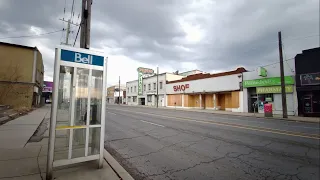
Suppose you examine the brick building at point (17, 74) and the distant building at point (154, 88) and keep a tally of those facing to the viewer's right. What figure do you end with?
1

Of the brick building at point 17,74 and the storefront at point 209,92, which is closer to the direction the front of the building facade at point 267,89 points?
the brick building

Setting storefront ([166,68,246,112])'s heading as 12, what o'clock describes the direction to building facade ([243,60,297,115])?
The building facade is roughly at 9 o'clock from the storefront.

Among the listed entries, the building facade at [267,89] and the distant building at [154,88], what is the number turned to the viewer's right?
0

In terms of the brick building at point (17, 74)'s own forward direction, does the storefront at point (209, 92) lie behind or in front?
in front

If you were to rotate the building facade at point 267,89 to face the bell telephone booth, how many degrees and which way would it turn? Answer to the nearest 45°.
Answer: approximately 45° to its left

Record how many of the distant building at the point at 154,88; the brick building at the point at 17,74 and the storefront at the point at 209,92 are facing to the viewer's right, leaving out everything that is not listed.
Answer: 1

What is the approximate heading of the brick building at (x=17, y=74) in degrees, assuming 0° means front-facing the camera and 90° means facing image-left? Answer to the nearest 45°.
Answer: approximately 270°

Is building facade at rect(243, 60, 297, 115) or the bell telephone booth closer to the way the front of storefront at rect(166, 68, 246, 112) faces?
the bell telephone booth

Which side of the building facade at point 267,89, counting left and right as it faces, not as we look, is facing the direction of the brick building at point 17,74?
front

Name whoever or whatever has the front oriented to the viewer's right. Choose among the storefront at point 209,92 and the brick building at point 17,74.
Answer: the brick building

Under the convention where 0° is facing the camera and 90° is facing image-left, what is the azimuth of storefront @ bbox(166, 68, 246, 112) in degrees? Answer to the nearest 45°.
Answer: approximately 45°

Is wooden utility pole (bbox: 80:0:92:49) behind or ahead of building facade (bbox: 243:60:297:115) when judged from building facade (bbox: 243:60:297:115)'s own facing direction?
ahead

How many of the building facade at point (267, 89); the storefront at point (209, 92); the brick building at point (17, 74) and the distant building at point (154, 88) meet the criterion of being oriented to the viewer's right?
1

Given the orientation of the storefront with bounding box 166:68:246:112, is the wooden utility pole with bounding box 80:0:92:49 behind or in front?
in front

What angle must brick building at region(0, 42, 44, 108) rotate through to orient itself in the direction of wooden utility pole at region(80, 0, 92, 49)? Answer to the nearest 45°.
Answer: approximately 90° to its right

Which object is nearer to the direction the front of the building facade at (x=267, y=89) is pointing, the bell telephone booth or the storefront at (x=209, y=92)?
the bell telephone booth
